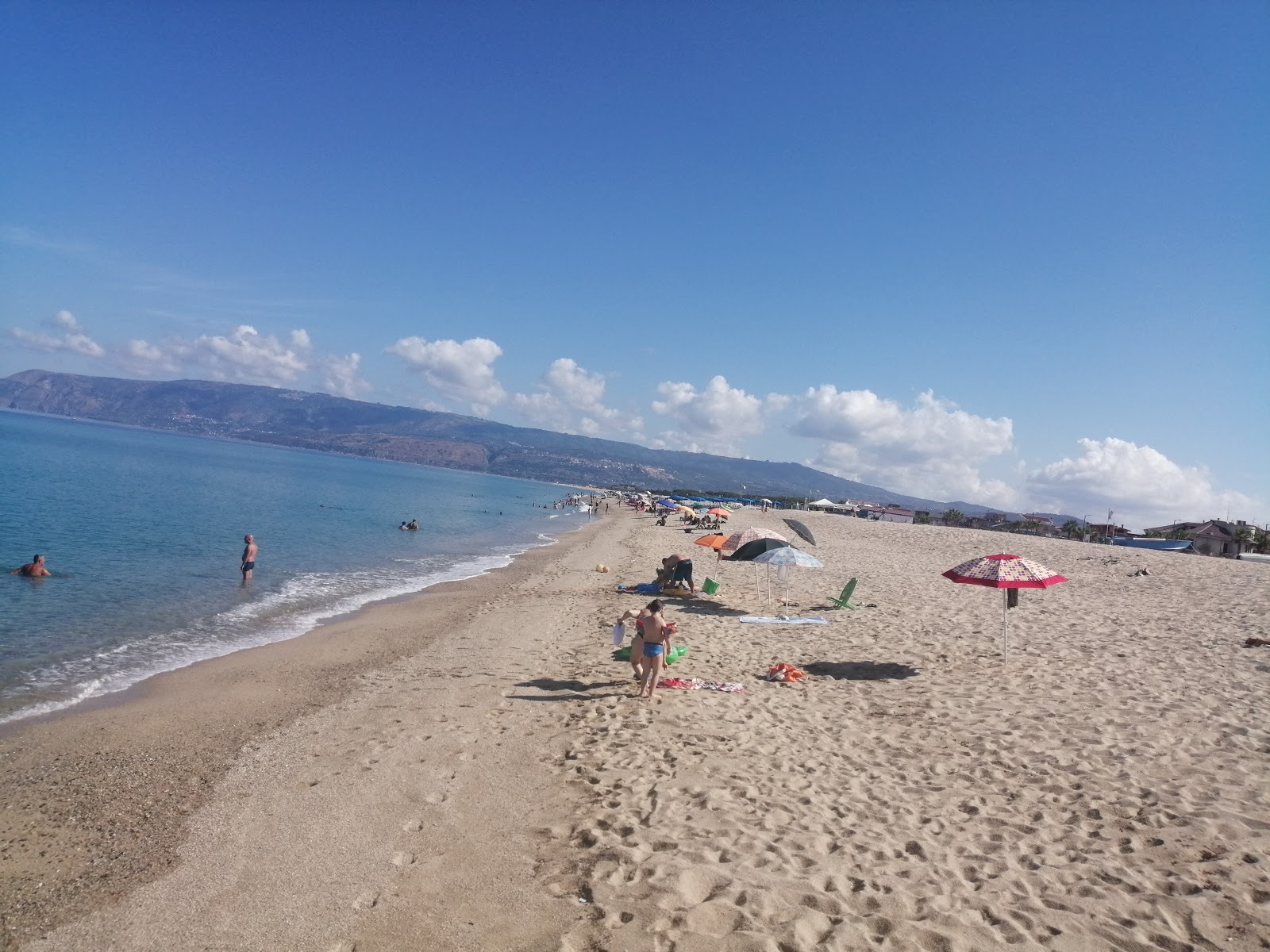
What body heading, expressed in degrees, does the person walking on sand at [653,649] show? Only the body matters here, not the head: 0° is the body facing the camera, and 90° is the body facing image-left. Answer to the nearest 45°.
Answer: approximately 180°

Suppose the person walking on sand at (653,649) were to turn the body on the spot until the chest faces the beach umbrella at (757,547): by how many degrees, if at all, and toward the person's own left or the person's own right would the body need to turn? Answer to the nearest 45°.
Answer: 0° — they already face it

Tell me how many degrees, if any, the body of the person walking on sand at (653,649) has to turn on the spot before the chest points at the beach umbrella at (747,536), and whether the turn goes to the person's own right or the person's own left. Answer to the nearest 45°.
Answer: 0° — they already face it

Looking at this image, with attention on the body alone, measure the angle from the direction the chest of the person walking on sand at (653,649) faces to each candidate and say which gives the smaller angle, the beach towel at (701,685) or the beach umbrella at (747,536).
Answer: the beach umbrella

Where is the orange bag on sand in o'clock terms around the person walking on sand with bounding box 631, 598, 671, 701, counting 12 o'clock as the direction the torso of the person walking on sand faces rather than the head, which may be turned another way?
The orange bag on sand is roughly at 2 o'clock from the person walking on sand.

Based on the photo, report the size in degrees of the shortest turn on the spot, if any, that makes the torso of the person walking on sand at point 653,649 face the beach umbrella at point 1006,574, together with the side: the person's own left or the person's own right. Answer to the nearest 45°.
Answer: approximately 90° to the person's own right

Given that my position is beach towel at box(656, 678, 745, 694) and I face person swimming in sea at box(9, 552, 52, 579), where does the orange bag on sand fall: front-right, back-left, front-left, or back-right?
back-right

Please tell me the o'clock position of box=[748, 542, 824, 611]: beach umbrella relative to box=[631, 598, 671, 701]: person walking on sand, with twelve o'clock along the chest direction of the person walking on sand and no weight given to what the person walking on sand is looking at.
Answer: The beach umbrella is roughly at 1 o'clock from the person walking on sand.

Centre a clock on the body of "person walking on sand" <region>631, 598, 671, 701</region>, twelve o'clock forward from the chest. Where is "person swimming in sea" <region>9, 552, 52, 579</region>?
The person swimming in sea is roughly at 10 o'clock from the person walking on sand.
